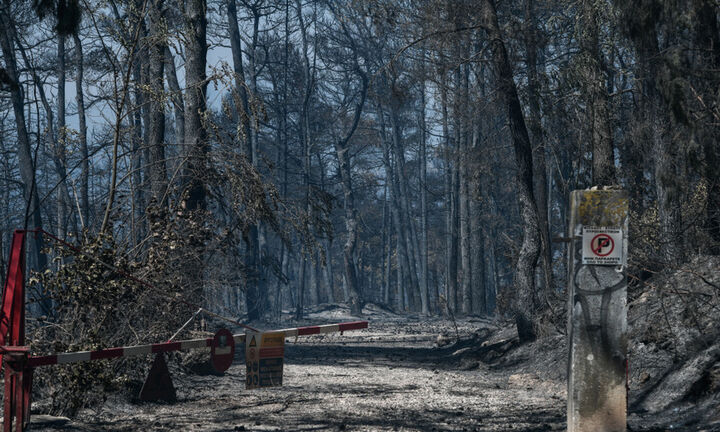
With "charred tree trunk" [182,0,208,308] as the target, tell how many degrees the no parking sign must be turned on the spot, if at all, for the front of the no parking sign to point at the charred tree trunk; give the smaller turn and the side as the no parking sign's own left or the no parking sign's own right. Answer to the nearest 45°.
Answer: approximately 135° to the no parking sign's own right

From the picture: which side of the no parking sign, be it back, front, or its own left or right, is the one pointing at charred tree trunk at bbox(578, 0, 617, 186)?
back

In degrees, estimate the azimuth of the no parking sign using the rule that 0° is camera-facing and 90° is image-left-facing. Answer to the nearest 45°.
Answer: approximately 0°

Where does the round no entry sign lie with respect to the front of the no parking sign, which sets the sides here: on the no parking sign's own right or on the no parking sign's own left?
on the no parking sign's own right

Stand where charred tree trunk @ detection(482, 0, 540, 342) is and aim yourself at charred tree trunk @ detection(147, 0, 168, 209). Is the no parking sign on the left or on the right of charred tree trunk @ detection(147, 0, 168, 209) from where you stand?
left

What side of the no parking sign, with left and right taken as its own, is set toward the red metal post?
right

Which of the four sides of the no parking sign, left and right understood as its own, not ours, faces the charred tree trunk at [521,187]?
back

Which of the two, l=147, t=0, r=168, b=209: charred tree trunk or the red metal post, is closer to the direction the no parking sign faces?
the red metal post

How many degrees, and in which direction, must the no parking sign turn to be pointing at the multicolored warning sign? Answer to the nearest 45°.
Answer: approximately 90° to its right
